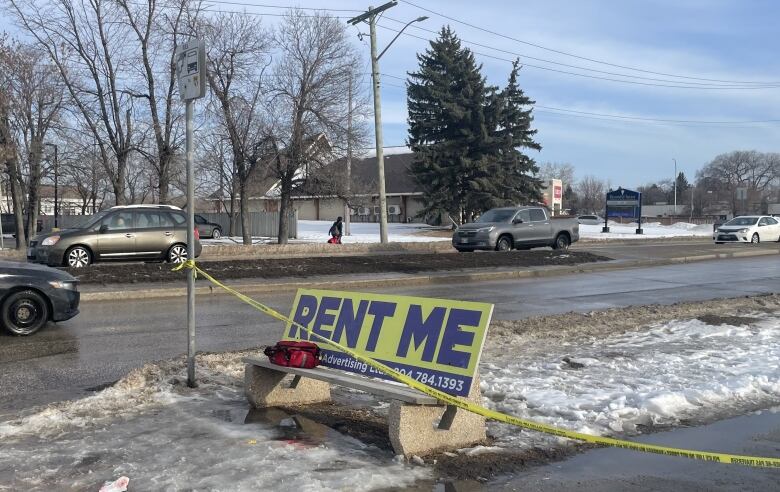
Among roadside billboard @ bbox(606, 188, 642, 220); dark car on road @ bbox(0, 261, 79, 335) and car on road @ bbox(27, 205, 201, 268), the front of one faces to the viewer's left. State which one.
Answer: car on road @ bbox(27, 205, 201, 268)

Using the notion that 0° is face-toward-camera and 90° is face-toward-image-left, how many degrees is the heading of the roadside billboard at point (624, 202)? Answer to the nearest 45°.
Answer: approximately 0°

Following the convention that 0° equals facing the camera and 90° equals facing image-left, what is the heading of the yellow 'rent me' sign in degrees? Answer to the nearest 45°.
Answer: approximately 45°

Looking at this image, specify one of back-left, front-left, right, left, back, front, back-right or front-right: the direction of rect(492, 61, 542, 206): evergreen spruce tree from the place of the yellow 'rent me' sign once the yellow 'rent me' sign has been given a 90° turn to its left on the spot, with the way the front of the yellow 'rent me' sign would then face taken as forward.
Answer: back-left

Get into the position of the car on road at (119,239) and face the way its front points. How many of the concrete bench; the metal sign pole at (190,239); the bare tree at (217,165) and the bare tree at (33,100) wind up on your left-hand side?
2

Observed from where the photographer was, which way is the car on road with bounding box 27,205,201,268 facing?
facing to the left of the viewer

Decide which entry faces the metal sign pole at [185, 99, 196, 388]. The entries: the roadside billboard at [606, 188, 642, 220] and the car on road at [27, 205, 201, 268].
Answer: the roadside billboard

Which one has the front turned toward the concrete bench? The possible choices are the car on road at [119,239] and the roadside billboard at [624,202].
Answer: the roadside billboard

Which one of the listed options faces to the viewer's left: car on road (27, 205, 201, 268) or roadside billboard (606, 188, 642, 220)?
the car on road

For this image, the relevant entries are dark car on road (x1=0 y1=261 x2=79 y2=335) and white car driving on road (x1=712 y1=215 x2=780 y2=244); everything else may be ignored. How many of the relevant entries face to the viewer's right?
1
